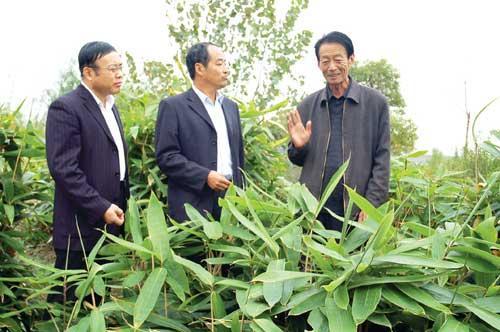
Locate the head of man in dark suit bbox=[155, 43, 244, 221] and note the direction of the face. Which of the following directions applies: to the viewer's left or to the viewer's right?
to the viewer's right

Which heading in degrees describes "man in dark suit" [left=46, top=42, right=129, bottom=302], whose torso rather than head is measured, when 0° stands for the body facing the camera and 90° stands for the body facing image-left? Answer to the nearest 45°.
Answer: approximately 315°

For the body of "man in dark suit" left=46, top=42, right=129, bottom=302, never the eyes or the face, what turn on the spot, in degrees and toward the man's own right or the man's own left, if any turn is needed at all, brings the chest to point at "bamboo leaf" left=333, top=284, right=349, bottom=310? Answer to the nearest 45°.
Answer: approximately 45° to the man's own right

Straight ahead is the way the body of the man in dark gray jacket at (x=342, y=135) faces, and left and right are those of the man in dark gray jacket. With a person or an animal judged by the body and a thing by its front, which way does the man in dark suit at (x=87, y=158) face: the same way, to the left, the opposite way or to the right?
to the left

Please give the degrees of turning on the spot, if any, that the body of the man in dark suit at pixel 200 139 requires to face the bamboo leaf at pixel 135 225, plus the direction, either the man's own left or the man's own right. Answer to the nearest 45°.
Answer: approximately 45° to the man's own right

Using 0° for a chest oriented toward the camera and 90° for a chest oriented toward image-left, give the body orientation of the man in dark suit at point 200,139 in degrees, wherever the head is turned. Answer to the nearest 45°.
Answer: approximately 315°

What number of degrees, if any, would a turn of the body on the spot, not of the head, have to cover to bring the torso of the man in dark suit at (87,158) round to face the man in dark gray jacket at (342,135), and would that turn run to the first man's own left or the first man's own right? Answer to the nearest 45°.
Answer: approximately 45° to the first man's own left

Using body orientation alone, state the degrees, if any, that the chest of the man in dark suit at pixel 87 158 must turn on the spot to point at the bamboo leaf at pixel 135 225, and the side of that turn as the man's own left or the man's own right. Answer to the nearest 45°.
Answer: approximately 45° to the man's own right

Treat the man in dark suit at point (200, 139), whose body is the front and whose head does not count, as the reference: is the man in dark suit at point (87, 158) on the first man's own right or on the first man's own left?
on the first man's own right

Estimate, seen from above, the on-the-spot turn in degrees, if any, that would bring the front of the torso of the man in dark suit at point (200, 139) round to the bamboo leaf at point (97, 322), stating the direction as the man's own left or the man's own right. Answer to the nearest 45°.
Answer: approximately 45° to the man's own right

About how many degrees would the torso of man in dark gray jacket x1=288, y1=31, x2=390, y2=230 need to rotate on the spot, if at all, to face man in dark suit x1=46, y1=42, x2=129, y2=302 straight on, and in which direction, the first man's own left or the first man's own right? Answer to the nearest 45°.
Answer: approximately 45° to the first man's own right
